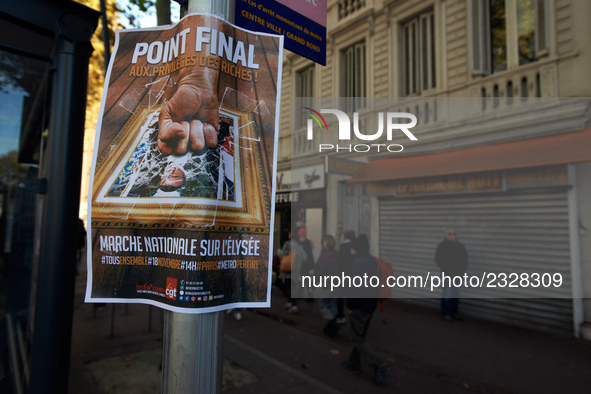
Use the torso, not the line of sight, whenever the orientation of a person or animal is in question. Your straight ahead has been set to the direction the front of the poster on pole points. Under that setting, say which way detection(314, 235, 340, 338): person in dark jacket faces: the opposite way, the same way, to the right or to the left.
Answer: the opposite way

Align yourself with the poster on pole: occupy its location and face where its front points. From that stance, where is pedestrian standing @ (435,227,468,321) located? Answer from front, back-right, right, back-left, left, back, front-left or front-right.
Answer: back-left

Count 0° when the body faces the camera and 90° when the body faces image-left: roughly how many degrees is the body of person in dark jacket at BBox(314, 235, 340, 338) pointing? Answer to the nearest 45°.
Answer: approximately 180°

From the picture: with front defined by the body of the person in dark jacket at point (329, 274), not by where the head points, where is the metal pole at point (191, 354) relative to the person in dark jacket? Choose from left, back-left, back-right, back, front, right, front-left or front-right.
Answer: back

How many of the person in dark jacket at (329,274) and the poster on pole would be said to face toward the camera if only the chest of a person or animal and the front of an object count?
1

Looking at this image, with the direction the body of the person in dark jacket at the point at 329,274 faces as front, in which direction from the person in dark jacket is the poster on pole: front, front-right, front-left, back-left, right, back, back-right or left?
back

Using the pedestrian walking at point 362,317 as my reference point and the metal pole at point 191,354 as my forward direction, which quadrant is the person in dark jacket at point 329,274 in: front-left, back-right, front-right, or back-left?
back-right

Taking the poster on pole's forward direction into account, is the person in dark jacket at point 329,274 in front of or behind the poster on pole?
behind
